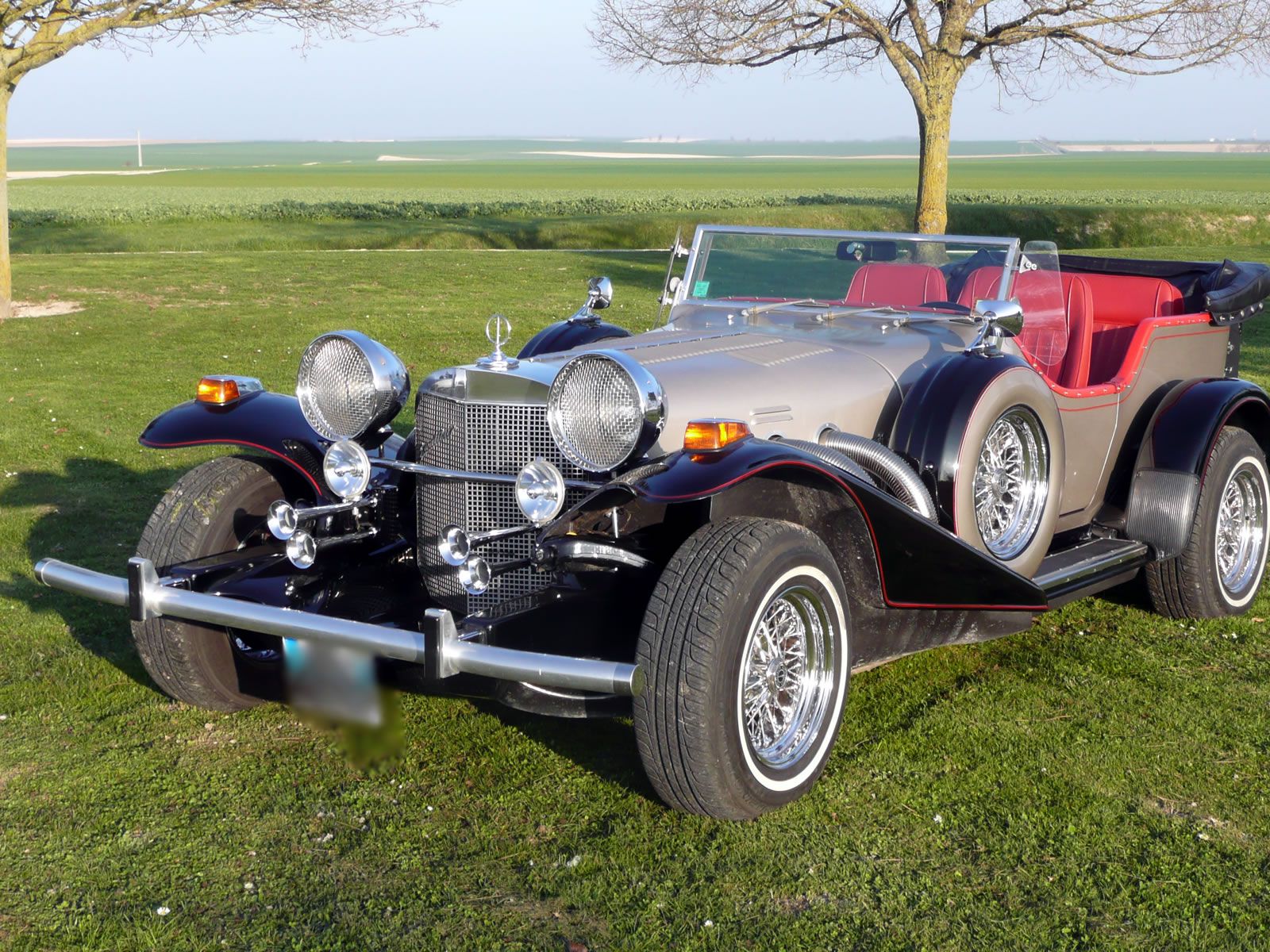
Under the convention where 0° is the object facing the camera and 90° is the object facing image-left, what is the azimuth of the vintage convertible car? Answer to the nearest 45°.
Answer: approximately 45°
